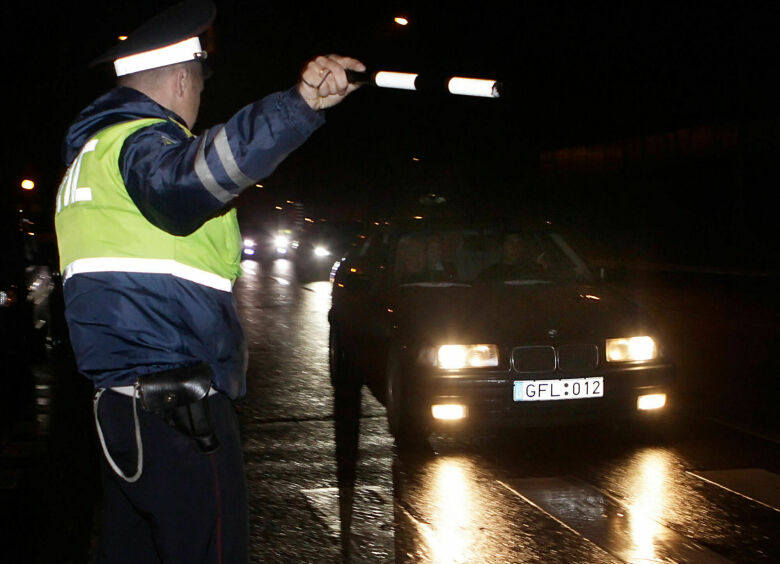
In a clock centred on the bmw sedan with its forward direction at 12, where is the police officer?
The police officer is roughly at 2 o'clock from the bmw sedan.

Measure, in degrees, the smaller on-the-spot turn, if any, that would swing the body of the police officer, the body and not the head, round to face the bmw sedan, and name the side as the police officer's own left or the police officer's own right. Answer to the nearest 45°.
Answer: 0° — they already face it

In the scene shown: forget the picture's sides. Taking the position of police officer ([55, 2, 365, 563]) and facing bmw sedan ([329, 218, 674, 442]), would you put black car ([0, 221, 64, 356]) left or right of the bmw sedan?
left

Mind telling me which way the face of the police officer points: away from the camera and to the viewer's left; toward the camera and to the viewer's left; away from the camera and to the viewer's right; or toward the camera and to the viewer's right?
away from the camera and to the viewer's right

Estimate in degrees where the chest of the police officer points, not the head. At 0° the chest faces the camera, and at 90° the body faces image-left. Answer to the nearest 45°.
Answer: approximately 225°

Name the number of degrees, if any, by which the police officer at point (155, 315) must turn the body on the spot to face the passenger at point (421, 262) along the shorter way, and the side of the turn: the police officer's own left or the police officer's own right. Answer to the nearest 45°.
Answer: approximately 45° to the police officer's own left

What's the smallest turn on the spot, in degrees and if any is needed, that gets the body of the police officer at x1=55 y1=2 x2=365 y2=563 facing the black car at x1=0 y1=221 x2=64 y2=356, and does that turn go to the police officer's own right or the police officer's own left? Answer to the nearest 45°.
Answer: approximately 45° to the police officer's own left

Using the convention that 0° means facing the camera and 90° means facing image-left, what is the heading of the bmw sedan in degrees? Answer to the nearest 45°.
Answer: approximately 315°
